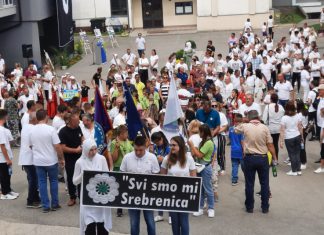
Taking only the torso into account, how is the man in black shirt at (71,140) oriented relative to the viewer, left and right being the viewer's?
facing the viewer and to the right of the viewer

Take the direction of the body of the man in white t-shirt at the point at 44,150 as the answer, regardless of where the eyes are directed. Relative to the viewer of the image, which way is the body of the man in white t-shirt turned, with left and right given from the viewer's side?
facing away from the viewer and to the right of the viewer

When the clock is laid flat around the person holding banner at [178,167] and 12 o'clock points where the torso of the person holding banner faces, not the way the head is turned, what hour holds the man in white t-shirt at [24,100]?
The man in white t-shirt is roughly at 5 o'clock from the person holding banner.
